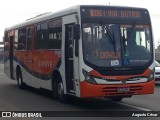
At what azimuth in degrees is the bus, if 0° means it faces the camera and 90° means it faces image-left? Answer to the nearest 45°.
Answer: approximately 315°
